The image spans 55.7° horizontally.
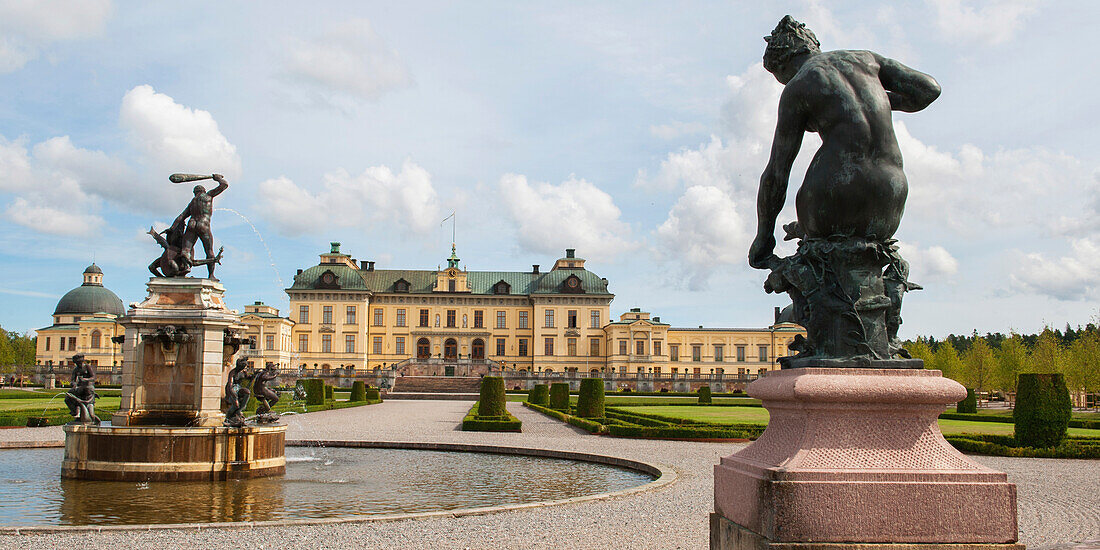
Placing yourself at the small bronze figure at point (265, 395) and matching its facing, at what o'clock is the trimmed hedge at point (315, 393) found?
The trimmed hedge is roughly at 9 o'clock from the small bronze figure.

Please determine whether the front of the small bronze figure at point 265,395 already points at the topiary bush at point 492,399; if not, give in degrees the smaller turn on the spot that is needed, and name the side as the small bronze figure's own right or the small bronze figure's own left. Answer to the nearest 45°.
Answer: approximately 45° to the small bronze figure's own left

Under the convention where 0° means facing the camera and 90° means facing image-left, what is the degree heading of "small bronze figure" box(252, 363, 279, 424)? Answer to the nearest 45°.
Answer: approximately 270°

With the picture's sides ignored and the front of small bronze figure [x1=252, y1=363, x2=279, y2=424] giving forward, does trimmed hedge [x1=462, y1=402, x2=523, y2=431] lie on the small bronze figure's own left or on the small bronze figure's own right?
on the small bronze figure's own left

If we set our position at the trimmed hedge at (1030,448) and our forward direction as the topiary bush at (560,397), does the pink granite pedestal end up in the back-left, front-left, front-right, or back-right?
back-left

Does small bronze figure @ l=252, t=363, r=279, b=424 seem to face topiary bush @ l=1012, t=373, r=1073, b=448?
yes

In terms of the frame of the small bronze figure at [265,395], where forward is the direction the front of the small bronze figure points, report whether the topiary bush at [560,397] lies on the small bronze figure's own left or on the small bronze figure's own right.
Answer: on the small bronze figure's own left

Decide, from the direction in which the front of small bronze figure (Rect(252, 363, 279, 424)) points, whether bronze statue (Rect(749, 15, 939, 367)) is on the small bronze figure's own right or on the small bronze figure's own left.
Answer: on the small bronze figure's own right

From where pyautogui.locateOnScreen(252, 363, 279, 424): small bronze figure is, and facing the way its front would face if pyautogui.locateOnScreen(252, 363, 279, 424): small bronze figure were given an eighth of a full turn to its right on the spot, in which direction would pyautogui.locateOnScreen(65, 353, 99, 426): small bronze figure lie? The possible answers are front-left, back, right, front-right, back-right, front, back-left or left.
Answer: back-right

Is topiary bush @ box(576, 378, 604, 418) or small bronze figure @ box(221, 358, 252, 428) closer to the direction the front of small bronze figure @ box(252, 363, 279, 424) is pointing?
the topiary bush
